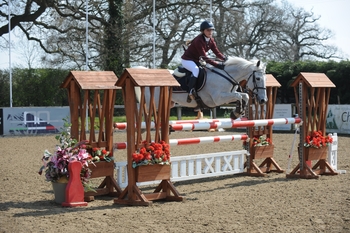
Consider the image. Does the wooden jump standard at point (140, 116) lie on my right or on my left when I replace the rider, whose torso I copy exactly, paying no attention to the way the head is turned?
on my right

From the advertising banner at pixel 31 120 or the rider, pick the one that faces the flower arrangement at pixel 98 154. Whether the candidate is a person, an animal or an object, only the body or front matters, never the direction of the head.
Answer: the advertising banner

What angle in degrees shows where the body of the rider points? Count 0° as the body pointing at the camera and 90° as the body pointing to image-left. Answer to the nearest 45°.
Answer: approximately 315°

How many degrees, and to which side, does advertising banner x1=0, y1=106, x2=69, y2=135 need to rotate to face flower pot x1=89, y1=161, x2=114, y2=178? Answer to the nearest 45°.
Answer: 0° — it already faces it
